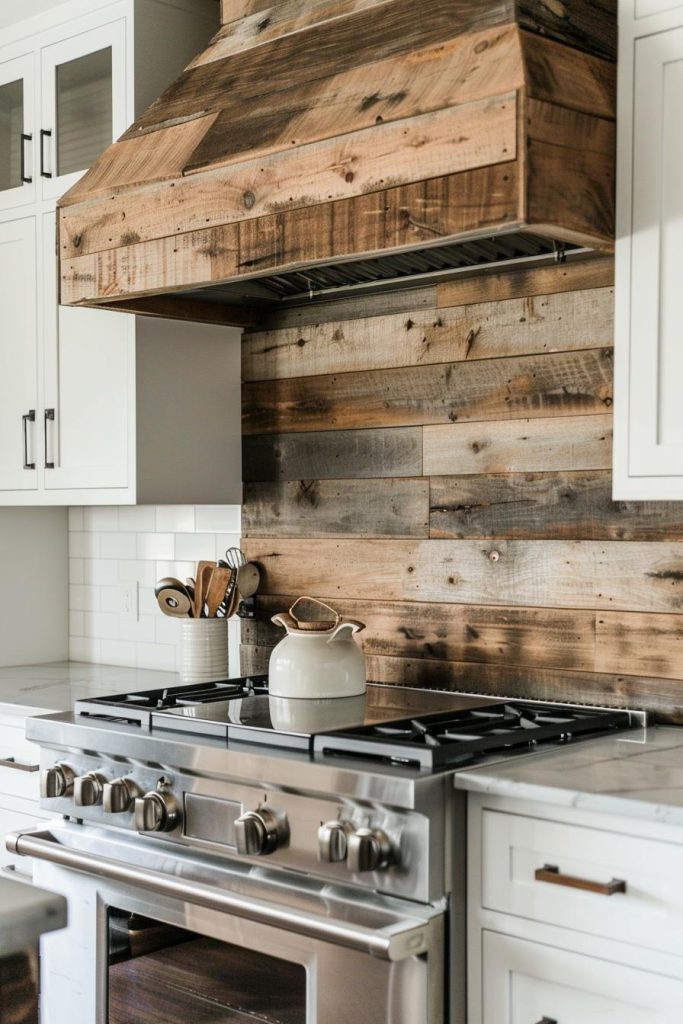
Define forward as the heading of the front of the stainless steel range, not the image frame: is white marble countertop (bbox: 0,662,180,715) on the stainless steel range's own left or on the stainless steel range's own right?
on the stainless steel range's own right

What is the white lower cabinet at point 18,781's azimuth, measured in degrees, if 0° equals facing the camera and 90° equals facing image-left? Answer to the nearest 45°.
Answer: approximately 45°

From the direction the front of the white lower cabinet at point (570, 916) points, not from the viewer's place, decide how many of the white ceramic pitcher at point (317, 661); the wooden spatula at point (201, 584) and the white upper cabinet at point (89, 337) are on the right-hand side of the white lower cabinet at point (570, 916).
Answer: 3

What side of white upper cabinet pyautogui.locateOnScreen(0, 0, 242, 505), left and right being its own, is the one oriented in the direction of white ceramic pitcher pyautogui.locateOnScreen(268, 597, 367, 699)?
left

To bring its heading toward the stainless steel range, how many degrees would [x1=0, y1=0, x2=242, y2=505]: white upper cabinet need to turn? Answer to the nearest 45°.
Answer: approximately 45° to its left
